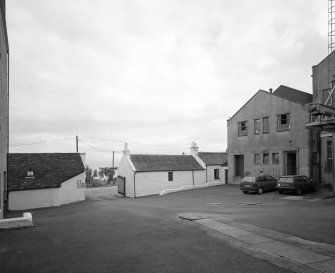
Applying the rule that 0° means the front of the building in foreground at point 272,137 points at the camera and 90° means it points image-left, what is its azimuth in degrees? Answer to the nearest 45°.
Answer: approximately 45°

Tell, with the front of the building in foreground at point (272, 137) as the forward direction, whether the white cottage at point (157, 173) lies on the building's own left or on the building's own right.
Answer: on the building's own right

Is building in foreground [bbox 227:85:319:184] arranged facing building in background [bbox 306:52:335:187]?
no

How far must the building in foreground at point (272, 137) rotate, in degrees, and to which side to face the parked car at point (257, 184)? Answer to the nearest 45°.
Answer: approximately 45° to its left

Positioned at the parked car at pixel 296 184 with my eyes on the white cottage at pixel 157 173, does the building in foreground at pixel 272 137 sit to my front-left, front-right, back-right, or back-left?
front-right

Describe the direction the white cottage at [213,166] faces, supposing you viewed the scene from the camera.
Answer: facing the viewer

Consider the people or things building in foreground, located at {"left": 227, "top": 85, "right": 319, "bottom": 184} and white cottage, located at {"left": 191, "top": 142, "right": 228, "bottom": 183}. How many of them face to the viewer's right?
0

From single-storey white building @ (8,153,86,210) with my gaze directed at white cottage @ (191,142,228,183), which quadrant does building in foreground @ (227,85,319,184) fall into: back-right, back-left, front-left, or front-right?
front-right

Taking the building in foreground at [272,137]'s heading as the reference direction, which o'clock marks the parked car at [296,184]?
The parked car is roughly at 10 o'clock from the building in foreground.
